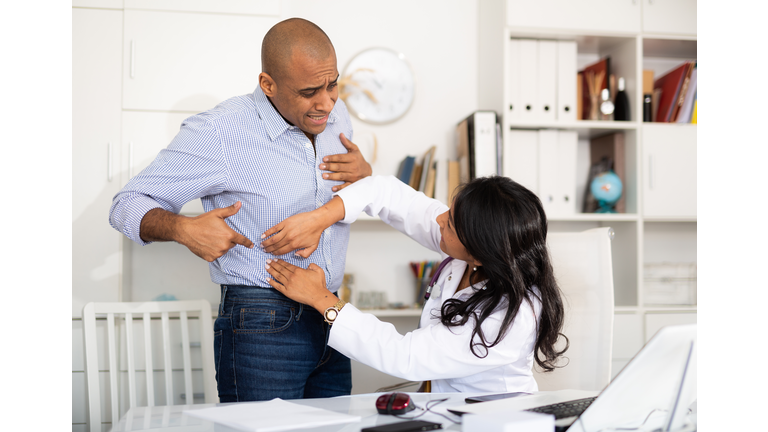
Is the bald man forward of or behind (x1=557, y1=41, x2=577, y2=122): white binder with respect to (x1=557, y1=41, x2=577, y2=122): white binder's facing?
forward

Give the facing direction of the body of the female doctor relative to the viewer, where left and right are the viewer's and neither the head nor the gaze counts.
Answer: facing to the left of the viewer

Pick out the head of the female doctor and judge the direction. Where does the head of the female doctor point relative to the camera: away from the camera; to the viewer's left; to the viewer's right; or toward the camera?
to the viewer's left
